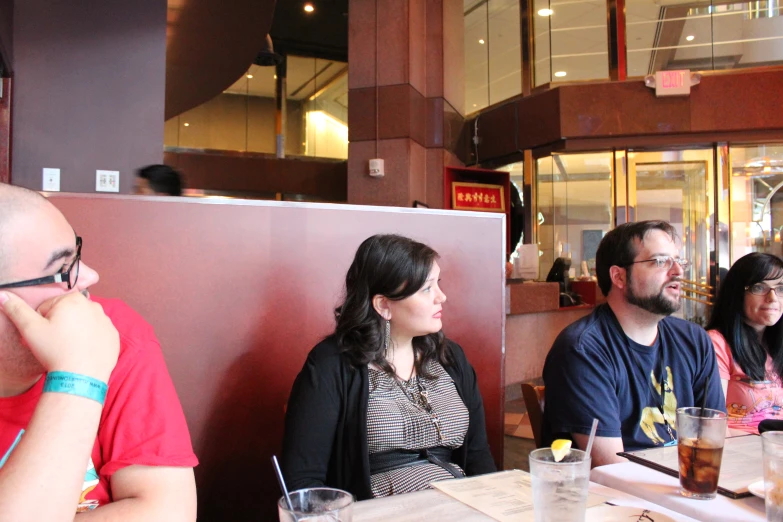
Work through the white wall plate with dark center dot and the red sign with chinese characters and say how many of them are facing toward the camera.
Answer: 2

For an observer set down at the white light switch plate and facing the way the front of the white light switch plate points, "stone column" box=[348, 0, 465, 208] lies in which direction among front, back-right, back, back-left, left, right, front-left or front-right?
back-left

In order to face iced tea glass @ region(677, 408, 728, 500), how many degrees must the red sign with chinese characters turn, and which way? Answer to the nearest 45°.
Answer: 0° — it already faces it

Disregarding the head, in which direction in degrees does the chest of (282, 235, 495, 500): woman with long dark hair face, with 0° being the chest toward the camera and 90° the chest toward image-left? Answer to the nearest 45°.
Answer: approximately 315°

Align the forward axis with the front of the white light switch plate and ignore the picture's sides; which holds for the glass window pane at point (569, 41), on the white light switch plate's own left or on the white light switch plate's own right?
on the white light switch plate's own left

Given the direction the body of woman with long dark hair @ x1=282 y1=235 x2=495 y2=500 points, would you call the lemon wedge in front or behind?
in front

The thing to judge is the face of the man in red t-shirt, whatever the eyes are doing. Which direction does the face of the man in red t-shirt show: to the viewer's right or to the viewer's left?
to the viewer's right

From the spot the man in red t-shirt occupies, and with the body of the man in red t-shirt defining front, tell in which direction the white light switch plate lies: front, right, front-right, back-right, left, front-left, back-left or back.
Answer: back-left

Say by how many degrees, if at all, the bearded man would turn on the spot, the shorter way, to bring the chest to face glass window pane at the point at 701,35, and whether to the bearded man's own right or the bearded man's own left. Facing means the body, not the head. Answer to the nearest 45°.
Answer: approximately 135° to the bearded man's own left

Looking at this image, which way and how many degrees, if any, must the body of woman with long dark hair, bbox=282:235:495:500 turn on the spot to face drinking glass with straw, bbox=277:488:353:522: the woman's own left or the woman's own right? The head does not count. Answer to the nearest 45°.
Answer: approximately 45° to the woman's own right

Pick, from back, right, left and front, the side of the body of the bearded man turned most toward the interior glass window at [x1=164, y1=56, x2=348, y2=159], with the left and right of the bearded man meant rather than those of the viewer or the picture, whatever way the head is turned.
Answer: back
